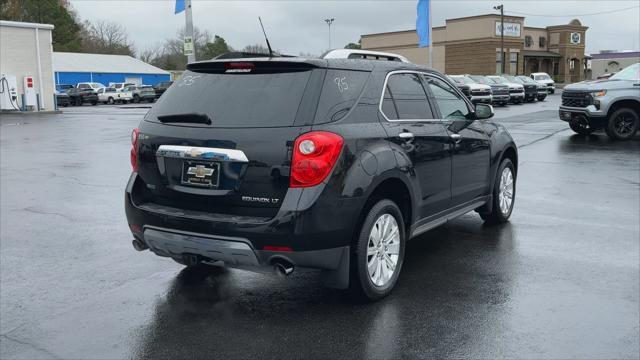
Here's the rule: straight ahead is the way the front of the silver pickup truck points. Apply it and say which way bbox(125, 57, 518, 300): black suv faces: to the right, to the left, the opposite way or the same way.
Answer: the opposite way

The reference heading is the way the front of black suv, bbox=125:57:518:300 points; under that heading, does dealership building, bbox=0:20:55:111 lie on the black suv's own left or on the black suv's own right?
on the black suv's own left

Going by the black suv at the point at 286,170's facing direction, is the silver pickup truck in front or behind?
in front

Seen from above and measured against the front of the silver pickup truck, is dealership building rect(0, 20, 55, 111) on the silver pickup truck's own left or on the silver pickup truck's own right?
on the silver pickup truck's own right

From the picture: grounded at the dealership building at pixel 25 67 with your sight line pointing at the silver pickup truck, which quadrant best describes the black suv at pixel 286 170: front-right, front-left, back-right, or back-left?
front-right

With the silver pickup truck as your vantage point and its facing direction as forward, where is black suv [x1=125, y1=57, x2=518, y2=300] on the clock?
The black suv is roughly at 11 o'clock from the silver pickup truck.

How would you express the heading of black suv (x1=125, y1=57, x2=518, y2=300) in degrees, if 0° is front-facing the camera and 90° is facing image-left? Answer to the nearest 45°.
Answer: approximately 225°

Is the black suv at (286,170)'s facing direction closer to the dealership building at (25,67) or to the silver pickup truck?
the silver pickup truck

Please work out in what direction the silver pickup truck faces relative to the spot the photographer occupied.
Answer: facing the viewer and to the left of the viewer
